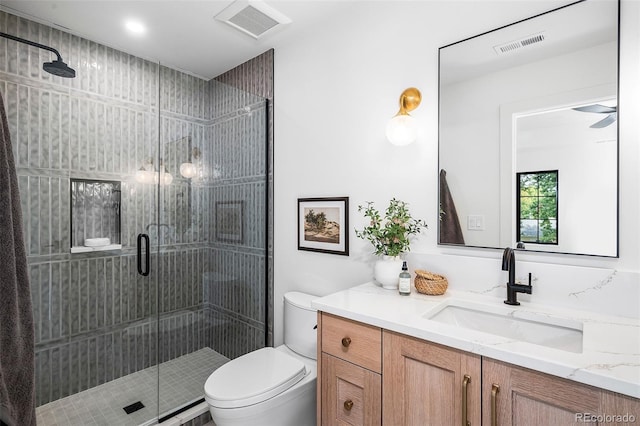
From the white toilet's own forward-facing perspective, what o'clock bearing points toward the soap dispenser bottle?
The soap dispenser bottle is roughly at 8 o'clock from the white toilet.

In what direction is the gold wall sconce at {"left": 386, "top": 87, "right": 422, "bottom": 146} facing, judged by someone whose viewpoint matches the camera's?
facing the viewer and to the left of the viewer

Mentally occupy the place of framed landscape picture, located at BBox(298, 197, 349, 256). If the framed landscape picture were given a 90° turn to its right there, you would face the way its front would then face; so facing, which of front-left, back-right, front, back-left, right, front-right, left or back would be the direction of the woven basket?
back

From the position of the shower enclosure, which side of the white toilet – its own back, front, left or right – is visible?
right

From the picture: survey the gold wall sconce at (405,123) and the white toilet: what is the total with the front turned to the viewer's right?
0

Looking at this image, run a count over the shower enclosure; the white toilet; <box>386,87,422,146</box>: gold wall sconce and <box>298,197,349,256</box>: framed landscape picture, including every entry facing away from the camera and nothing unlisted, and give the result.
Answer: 0

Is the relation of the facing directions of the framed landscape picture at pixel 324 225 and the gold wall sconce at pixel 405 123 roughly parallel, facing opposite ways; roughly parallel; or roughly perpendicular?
roughly parallel

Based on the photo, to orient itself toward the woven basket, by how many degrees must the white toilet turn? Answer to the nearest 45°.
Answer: approximately 135° to its left

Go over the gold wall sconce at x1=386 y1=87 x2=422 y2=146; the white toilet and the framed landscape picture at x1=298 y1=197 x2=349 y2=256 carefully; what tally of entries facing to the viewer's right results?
0

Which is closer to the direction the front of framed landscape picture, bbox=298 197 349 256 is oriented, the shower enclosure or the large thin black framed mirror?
the shower enclosure

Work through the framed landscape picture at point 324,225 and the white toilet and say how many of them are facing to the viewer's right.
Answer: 0
